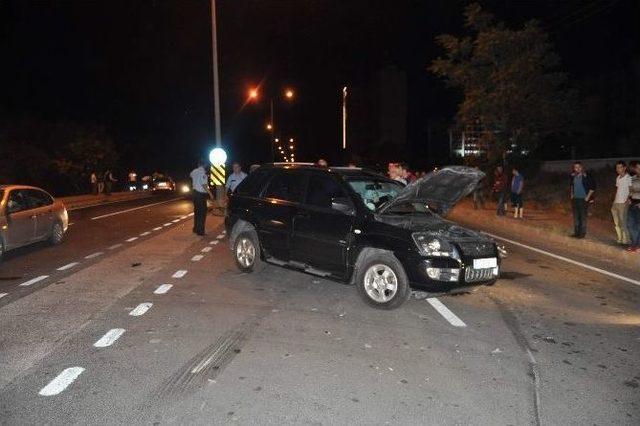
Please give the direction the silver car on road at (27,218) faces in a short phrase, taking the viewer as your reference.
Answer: facing the viewer and to the left of the viewer

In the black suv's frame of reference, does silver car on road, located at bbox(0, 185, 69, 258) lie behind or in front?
behind

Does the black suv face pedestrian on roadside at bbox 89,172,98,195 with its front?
no

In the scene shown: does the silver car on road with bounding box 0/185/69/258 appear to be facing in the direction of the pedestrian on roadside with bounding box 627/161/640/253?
no

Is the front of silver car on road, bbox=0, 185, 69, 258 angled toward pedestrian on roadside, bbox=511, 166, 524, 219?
no

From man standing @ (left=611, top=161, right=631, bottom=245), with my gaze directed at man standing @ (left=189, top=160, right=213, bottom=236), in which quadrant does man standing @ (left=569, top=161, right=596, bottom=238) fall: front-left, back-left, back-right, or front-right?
front-right

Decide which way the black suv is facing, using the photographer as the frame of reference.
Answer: facing the viewer and to the right of the viewer

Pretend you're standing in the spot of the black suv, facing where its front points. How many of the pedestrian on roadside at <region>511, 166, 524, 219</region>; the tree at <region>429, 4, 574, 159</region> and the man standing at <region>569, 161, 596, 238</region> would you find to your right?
0

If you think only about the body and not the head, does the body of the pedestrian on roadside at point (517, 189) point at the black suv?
no
